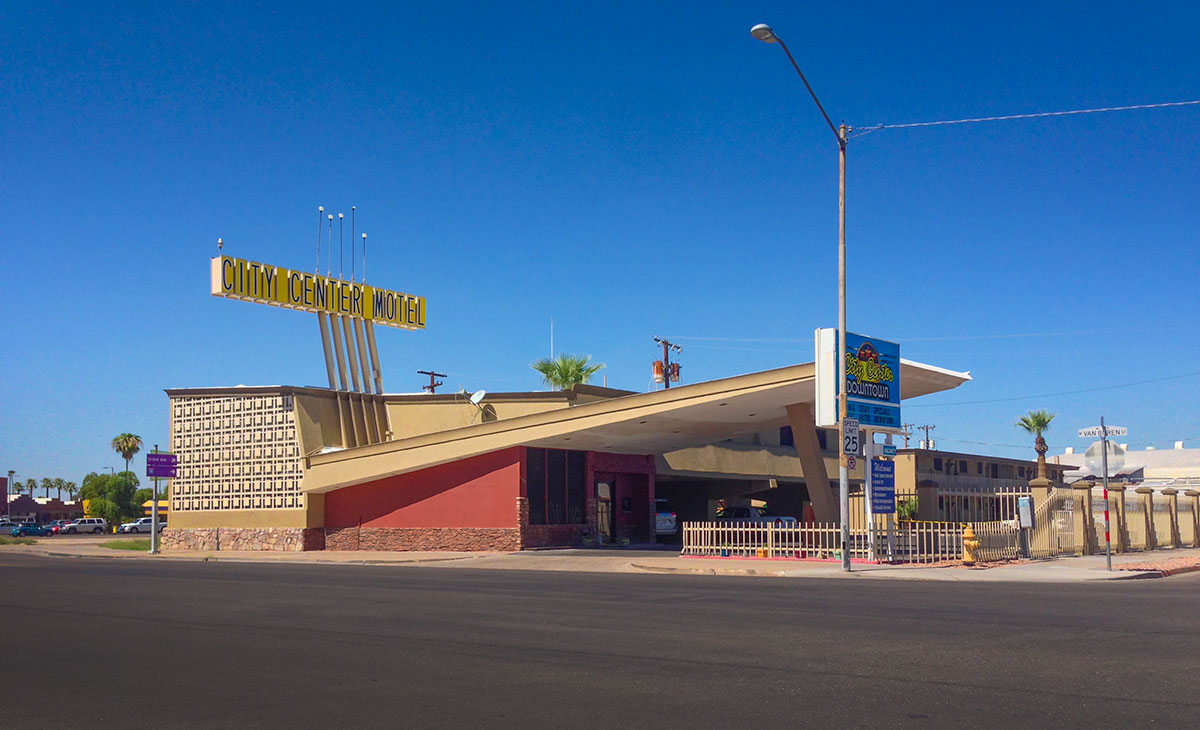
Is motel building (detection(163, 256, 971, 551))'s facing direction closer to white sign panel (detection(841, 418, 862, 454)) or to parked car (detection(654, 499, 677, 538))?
the white sign panel

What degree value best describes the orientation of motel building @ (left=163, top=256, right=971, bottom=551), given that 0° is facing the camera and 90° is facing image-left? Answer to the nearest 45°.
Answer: approximately 315°

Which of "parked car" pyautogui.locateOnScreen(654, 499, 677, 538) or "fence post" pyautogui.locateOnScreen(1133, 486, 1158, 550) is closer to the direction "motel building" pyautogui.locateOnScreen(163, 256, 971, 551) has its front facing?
the fence post

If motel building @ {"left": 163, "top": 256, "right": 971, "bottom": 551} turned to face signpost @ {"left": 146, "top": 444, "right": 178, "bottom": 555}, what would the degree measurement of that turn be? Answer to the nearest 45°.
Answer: approximately 135° to its right
